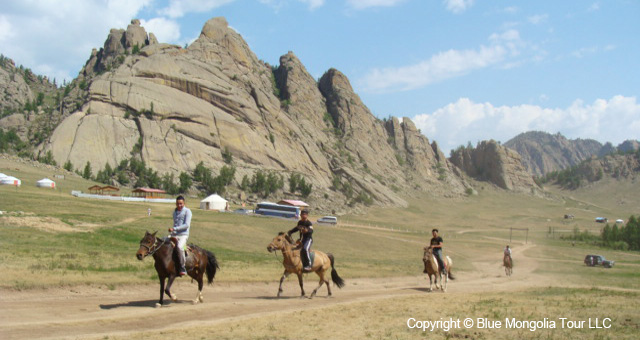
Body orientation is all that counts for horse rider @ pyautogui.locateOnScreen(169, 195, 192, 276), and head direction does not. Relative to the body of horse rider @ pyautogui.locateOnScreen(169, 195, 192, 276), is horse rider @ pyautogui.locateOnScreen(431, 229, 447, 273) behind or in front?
behind

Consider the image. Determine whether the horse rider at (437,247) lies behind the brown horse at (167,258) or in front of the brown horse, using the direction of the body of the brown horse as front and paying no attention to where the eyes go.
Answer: behind

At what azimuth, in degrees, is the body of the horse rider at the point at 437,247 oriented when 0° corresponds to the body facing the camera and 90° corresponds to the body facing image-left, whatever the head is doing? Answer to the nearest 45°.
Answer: approximately 45°

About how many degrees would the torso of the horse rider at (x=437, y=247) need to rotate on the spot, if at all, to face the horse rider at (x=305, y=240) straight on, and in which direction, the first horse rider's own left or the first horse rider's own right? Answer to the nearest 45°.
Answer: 0° — they already face them

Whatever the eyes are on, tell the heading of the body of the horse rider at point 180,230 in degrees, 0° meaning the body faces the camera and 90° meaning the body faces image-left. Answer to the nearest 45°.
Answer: approximately 45°

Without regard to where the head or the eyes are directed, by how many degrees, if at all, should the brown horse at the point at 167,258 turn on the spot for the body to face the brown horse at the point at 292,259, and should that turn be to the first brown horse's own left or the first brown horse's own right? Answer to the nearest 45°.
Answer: approximately 180°

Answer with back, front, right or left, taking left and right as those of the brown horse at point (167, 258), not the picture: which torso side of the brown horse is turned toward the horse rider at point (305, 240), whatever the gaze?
back
